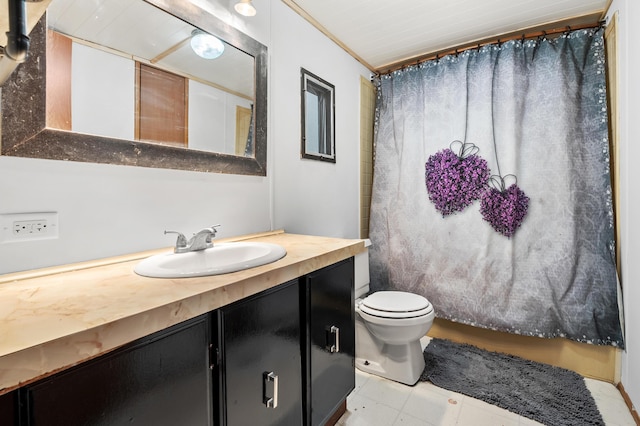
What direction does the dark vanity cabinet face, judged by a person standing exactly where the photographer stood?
facing the viewer and to the right of the viewer

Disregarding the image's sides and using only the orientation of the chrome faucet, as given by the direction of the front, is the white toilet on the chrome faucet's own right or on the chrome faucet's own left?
on the chrome faucet's own left

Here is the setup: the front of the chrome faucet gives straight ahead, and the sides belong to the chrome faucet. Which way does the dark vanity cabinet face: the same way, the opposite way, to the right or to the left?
the same way

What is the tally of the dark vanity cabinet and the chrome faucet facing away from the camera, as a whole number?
0

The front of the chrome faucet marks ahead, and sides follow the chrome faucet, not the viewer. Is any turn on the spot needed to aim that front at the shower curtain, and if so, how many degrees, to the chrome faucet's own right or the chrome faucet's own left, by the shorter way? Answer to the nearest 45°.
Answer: approximately 45° to the chrome faucet's own left

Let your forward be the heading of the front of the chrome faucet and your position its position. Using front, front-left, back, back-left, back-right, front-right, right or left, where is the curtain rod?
front-left

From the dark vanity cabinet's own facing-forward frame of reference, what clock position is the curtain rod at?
The curtain rod is roughly at 10 o'clock from the dark vanity cabinet.

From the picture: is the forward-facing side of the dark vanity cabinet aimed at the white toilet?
no

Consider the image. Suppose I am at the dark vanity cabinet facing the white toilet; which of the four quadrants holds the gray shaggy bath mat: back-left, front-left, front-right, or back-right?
front-right

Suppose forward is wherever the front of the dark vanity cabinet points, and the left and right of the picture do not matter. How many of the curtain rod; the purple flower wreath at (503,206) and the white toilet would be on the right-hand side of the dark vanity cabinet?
0

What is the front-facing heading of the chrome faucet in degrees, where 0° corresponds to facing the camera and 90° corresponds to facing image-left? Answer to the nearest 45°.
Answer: approximately 315°

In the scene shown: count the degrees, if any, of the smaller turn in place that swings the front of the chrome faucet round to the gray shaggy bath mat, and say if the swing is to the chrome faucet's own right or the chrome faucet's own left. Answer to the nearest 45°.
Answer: approximately 45° to the chrome faucet's own left

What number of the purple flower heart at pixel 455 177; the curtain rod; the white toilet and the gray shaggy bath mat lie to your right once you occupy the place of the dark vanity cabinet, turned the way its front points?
0

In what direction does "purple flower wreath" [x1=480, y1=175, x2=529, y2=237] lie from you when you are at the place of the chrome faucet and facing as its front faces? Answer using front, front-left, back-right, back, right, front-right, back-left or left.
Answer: front-left
